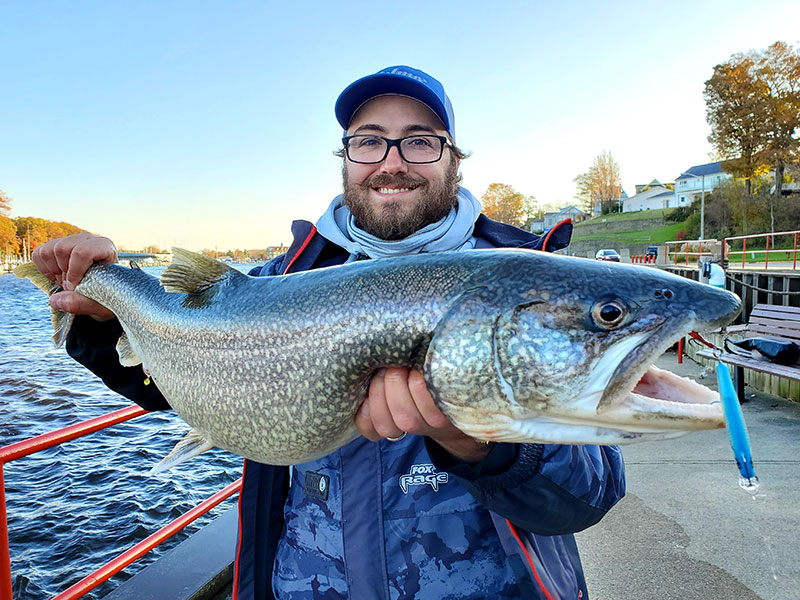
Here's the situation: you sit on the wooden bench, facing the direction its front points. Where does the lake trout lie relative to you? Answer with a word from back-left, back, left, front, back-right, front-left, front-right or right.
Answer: front-left

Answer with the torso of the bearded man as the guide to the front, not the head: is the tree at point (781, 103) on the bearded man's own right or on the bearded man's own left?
on the bearded man's own left

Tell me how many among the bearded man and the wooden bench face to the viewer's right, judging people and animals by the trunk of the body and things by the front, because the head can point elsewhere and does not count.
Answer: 0

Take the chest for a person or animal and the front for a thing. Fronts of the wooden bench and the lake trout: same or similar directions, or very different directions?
very different directions

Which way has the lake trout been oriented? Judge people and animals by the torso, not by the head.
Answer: to the viewer's right

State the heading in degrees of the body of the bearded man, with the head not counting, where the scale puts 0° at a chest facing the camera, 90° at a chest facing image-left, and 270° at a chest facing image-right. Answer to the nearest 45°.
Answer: approximately 0°

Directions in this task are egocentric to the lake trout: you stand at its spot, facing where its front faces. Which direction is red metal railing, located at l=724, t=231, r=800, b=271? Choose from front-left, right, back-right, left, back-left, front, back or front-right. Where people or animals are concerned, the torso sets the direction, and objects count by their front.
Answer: front-left

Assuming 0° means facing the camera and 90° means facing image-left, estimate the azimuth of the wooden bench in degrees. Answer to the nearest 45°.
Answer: approximately 45°

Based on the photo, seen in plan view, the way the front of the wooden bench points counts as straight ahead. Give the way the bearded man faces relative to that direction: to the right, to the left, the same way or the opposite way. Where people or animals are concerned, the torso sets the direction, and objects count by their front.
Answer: to the left

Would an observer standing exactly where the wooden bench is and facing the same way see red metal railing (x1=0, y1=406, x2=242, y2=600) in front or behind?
in front

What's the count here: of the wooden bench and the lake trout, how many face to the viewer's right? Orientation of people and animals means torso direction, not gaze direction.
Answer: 1

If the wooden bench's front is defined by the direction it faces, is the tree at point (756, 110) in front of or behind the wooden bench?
behind

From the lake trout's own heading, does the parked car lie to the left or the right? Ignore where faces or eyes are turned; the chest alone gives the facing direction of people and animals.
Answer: on its left
